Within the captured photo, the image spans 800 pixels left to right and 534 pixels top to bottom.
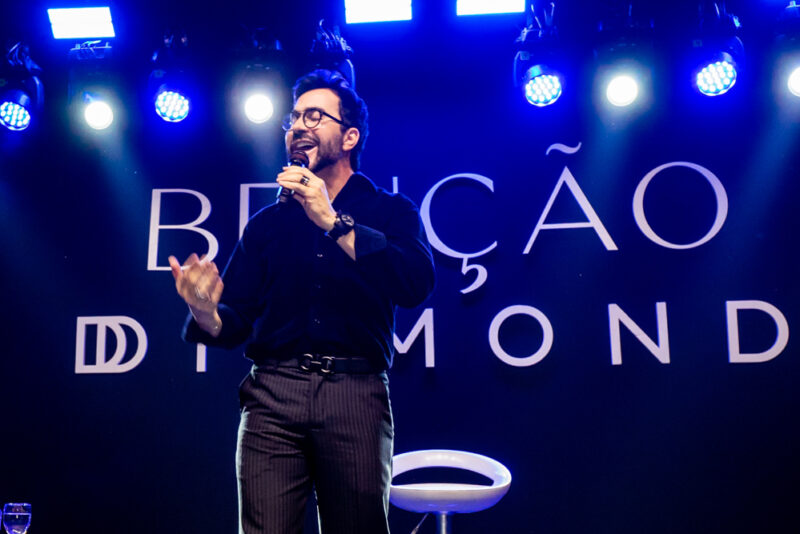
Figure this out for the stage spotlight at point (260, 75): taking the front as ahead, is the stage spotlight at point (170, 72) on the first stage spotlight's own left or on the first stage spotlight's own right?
on the first stage spotlight's own right

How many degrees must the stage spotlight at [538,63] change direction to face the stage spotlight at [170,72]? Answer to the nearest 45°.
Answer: approximately 90° to its right

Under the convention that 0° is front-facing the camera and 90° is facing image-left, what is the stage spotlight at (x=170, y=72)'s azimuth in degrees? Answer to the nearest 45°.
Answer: approximately 0°

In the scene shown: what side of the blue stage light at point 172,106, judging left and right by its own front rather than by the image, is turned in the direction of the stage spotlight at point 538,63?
left

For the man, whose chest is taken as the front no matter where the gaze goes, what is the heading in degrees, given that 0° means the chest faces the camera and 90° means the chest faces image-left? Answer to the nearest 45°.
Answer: approximately 0°

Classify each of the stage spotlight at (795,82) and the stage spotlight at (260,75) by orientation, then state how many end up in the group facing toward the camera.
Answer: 2

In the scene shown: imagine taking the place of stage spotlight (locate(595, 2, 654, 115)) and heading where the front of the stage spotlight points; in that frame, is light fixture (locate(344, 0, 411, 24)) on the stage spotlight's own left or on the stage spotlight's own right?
on the stage spotlight's own right
